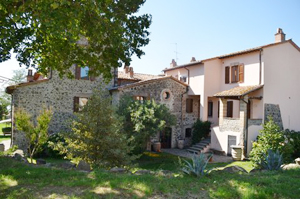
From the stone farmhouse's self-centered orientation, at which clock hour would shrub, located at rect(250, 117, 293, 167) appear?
The shrub is roughly at 10 o'clock from the stone farmhouse.

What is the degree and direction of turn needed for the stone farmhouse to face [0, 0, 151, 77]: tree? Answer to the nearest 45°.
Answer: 0° — it already faces it

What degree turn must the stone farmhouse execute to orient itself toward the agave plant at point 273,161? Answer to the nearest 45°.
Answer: approximately 45° to its left

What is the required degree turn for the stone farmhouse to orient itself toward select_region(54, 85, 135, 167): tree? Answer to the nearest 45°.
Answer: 0° — it already faces it

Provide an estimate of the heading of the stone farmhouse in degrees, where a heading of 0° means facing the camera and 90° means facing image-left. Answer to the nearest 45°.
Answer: approximately 45°

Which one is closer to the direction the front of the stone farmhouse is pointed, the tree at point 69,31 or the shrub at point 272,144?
the tree

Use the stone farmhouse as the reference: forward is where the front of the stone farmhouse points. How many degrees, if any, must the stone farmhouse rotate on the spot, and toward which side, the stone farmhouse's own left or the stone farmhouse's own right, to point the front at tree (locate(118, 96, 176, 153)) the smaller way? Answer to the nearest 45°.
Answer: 0° — it already faces it
